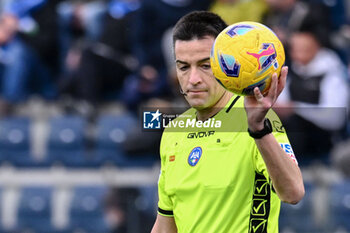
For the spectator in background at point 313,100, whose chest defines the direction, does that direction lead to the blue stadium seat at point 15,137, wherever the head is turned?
no

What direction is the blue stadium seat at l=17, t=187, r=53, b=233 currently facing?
toward the camera

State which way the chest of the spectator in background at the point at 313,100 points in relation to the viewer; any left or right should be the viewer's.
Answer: facing the viewer and to the left of the viewer

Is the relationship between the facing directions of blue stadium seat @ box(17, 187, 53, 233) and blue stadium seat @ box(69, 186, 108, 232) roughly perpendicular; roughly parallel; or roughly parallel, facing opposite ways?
roughly parallel

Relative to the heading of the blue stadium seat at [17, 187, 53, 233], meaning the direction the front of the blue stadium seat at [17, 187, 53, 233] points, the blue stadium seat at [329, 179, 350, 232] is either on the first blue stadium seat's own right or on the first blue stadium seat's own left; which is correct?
on the first blue stadium seat's own left

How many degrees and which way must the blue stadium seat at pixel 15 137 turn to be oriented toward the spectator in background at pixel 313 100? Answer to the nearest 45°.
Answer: approximately 45° to its left

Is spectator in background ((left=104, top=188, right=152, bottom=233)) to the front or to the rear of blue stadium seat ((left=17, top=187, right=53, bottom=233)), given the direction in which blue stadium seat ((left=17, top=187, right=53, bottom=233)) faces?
to the front

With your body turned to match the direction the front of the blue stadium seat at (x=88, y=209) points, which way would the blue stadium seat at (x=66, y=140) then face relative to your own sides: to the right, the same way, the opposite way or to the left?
the same way

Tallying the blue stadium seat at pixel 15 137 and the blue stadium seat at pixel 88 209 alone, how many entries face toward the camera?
2

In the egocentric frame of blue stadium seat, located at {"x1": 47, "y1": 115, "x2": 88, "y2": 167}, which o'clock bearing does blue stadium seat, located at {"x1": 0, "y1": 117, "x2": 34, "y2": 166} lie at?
blue stadium seat, located at {"x1": 0, "y1": 117, "x2": 34, "y2": 166} is roughly at 4 o'clock from blue stadium seat, located at {"x1": 47, "y1": 115, "x2": 88, "y2": 167}.

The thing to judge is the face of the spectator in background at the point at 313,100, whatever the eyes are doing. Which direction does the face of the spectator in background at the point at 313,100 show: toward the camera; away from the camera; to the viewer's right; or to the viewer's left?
toward the camera

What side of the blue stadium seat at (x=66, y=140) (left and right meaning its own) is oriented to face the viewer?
front
